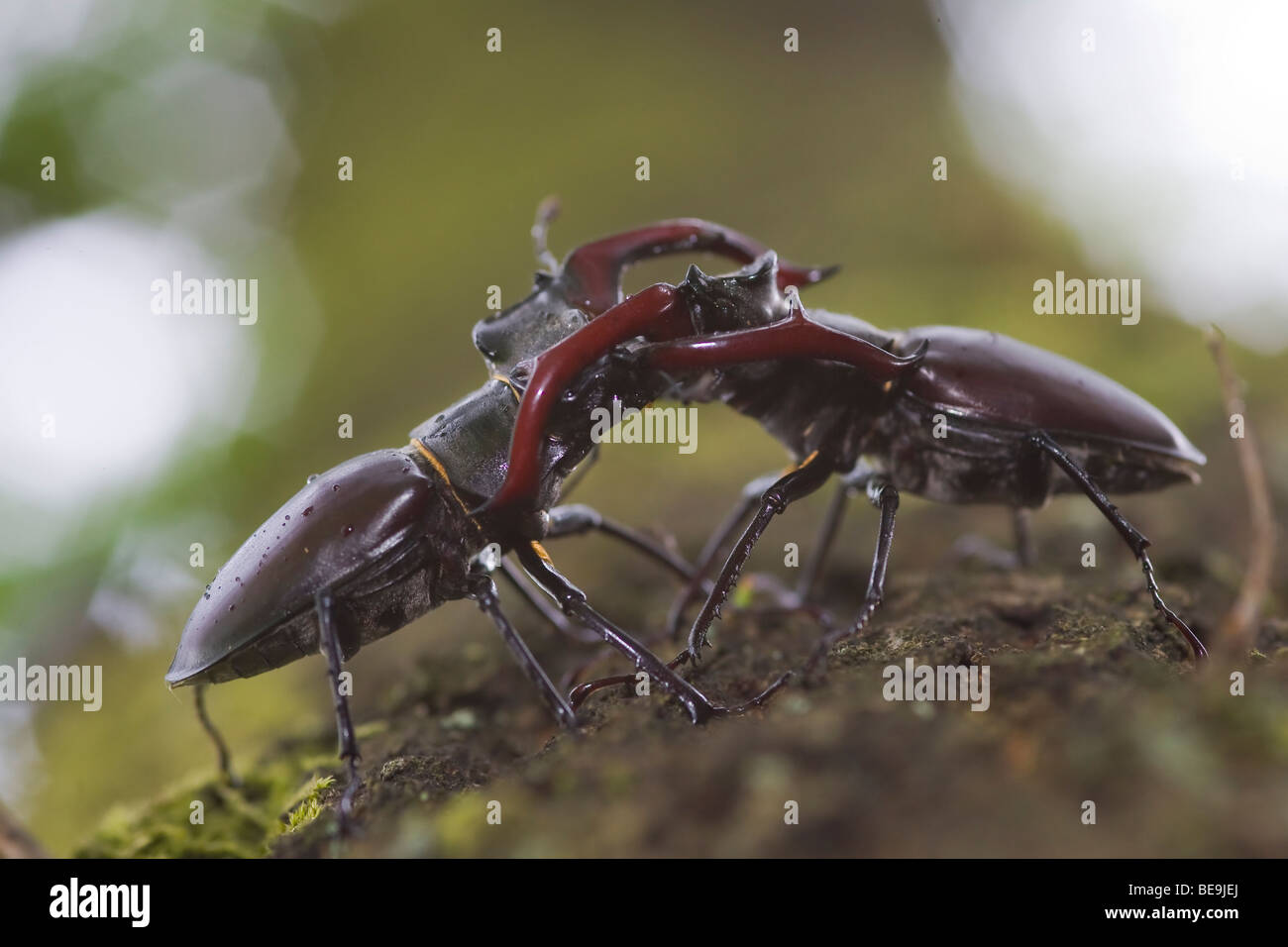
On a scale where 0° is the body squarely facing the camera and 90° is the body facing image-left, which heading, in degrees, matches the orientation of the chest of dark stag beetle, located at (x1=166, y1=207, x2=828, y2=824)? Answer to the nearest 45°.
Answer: approximately 270°
